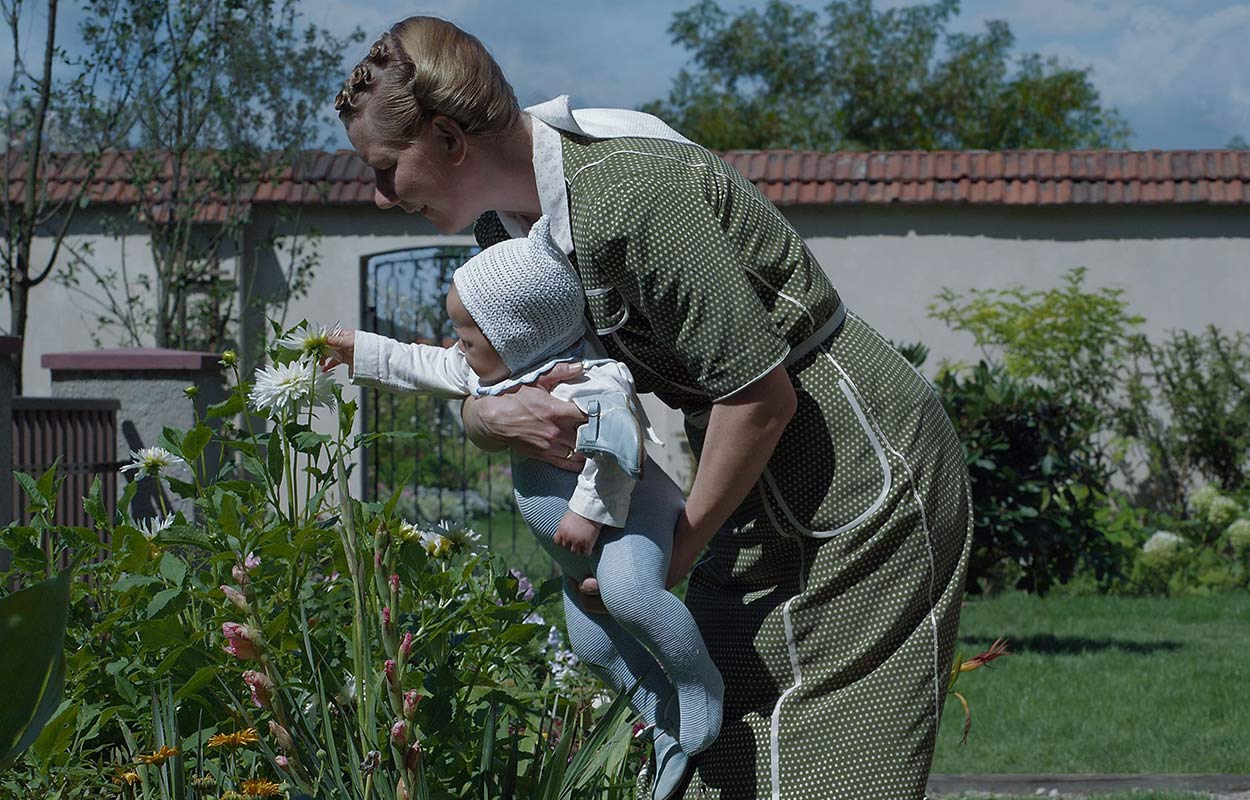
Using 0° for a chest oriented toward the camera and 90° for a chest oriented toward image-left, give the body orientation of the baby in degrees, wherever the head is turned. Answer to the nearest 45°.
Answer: approximately 90°

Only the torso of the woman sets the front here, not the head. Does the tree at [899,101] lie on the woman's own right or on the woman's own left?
on the woman's own right

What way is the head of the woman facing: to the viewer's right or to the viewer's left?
to the viewer's left

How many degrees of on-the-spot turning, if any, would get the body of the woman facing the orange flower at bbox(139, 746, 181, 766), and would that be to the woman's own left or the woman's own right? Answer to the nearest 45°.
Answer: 0° — they already face it

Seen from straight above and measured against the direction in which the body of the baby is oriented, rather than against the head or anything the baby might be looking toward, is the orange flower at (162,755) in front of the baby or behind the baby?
in front

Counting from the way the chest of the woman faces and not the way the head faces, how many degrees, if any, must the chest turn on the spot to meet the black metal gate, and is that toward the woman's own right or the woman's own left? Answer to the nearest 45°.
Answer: approximately 90° to the woman's own right

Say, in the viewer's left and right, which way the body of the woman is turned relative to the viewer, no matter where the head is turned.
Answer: facing to the left of the viewer

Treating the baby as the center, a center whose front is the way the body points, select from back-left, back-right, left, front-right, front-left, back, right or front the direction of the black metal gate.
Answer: right

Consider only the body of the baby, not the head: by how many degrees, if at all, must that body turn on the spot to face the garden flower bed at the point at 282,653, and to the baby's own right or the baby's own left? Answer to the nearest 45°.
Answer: approximately 45° to the baby's own right
